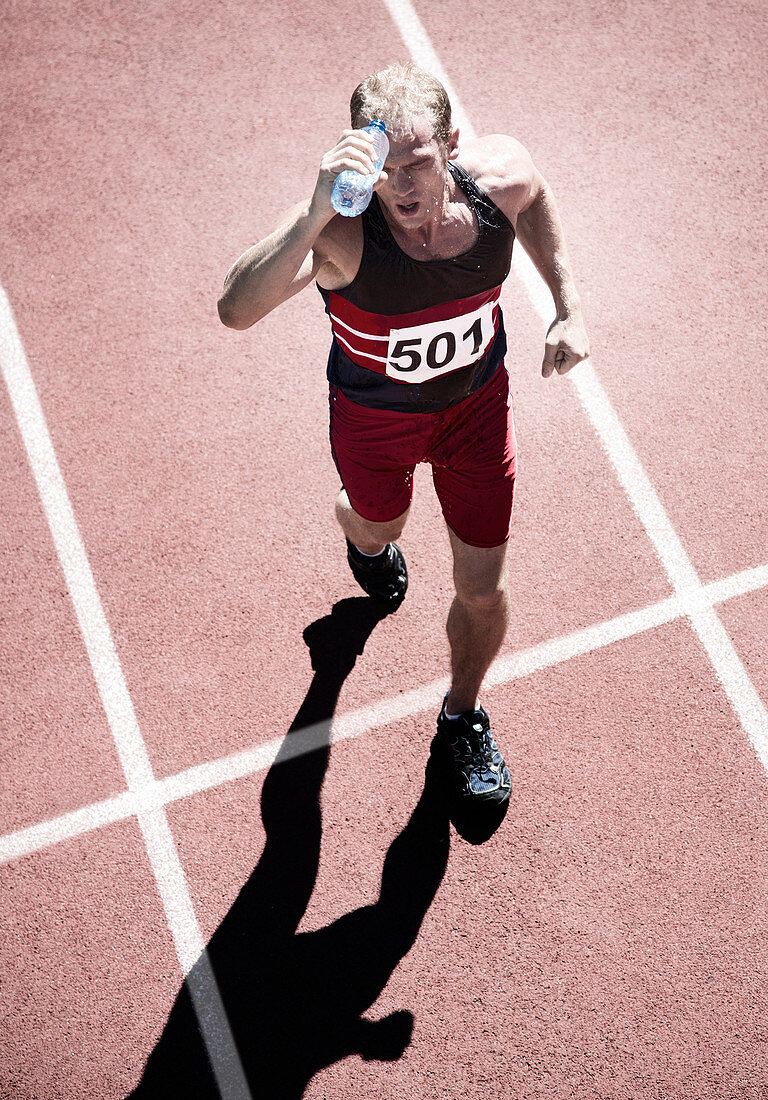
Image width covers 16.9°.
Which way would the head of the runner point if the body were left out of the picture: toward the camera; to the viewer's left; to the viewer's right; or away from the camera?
toward the camera

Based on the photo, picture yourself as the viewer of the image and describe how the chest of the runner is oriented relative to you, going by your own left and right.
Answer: facing the viewer
